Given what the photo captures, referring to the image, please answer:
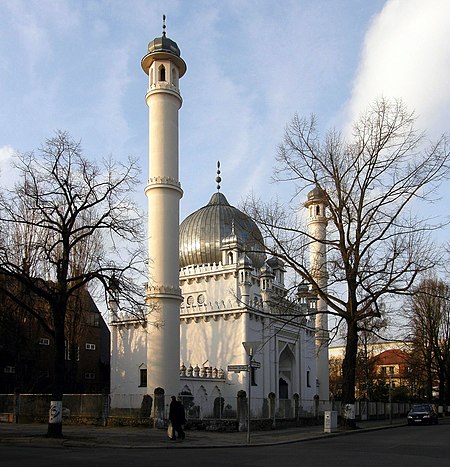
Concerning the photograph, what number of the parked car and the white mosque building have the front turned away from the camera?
0

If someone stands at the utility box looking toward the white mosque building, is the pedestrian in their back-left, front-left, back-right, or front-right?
back-left

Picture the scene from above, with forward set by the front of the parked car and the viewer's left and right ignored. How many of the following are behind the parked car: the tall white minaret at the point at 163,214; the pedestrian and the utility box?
0

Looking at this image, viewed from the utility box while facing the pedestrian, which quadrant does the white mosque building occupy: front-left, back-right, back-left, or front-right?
back-right

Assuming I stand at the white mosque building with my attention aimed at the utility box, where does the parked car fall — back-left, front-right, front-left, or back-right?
front-left

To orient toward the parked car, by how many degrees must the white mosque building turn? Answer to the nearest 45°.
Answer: approximately 45° to its left

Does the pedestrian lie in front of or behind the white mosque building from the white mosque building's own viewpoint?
in front

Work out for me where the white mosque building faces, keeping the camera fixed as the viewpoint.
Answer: facing the viewer and to the right of the viewer

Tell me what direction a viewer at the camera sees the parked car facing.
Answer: facing the viewer and to the left of the viewer

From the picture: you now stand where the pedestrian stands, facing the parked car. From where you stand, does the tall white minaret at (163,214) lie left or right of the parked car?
left
